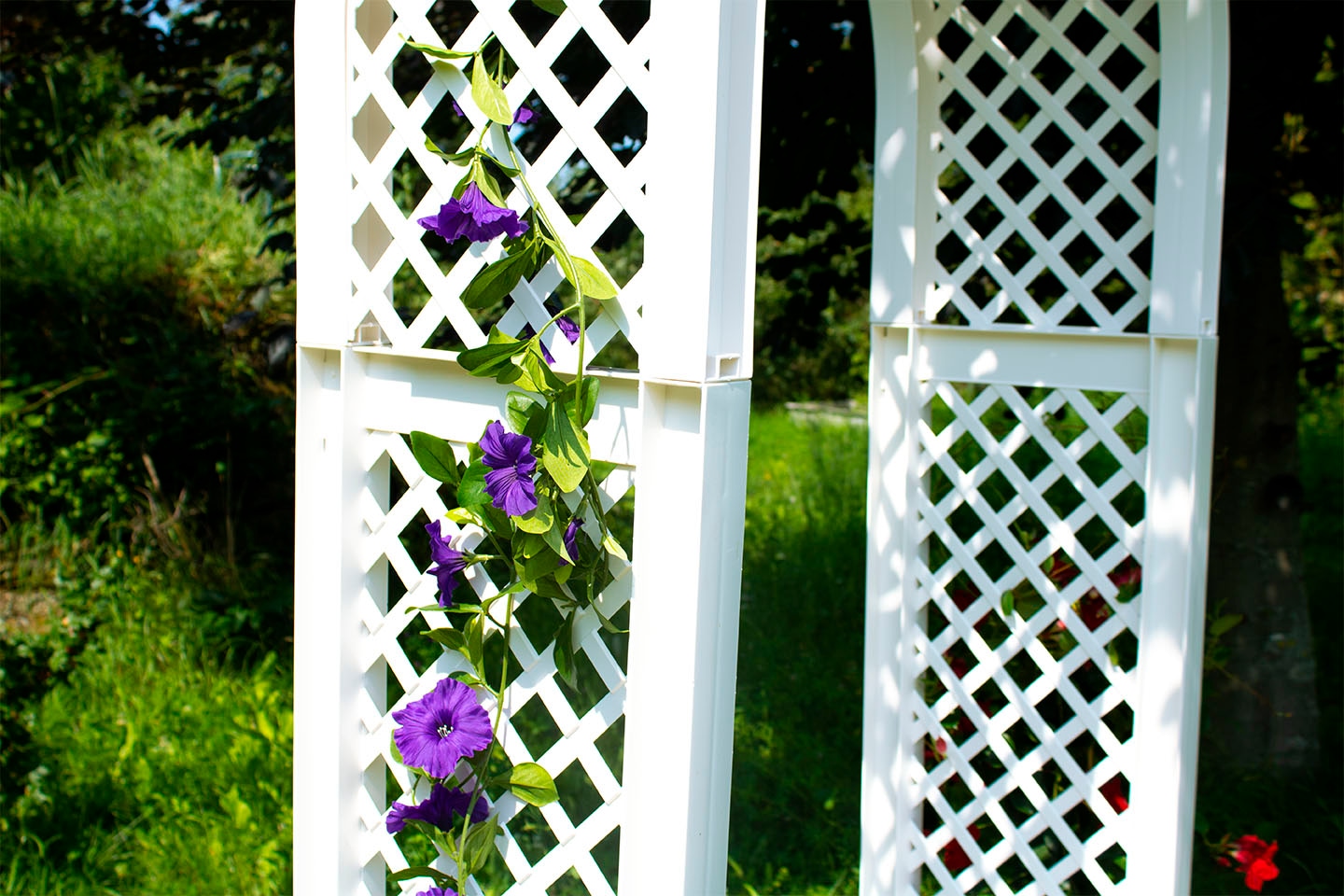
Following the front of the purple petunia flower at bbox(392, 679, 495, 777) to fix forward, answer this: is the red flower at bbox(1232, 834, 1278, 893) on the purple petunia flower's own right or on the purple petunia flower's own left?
on the purple petunia flower's own left

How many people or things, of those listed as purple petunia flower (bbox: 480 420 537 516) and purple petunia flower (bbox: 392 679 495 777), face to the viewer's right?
0

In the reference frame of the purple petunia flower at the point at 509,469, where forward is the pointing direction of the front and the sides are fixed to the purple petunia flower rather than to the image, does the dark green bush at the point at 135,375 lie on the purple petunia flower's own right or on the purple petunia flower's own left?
on the purple petunia flower's own right

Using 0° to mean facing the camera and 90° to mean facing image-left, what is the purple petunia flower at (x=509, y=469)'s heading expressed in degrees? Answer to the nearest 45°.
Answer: approximately 45°

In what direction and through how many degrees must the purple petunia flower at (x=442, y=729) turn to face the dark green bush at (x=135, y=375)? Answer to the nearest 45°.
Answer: approximately 180°

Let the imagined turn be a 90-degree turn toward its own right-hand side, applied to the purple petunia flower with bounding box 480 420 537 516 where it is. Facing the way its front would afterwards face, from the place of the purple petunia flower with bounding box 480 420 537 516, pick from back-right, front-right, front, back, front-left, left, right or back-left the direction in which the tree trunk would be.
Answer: right

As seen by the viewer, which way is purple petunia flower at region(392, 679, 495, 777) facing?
toward the camera
